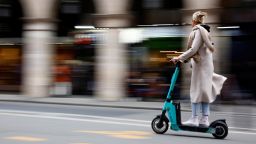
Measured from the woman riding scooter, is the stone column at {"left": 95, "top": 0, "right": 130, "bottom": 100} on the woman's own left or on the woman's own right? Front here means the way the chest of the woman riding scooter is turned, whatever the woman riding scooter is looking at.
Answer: on the woman's own right

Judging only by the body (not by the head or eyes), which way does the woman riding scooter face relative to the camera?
to the viewer's left

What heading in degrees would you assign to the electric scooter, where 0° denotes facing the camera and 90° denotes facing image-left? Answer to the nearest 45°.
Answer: approximately 90°

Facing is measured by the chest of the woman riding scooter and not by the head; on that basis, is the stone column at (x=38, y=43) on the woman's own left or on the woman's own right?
on the woman's own right

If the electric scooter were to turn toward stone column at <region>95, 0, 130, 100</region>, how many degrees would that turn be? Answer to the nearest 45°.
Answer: approximately 90° to its right
